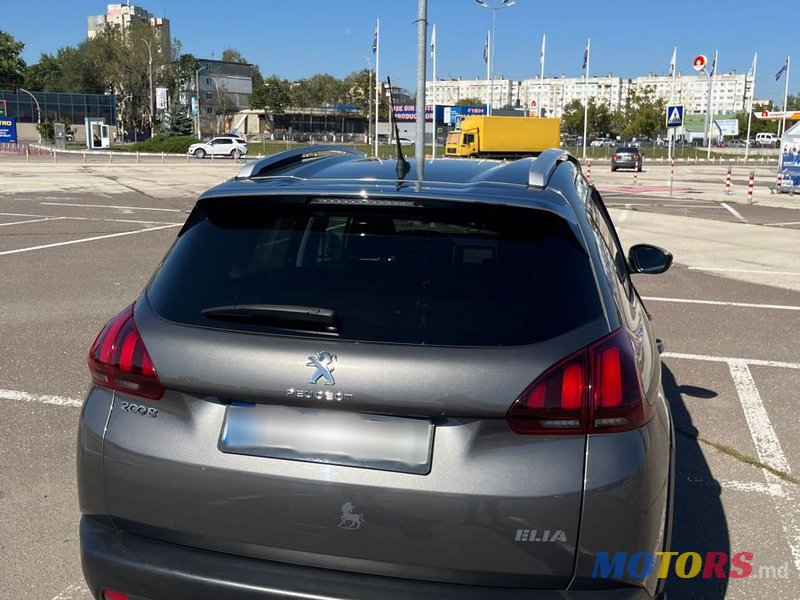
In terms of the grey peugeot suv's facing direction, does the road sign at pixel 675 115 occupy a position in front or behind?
in front

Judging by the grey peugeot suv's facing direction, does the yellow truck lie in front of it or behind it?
in front

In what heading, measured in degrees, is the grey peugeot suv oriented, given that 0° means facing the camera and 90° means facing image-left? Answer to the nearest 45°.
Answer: approximately 180°
